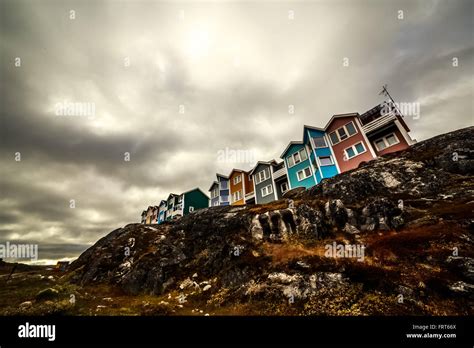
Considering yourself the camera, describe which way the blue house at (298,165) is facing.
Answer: facing the viewer
